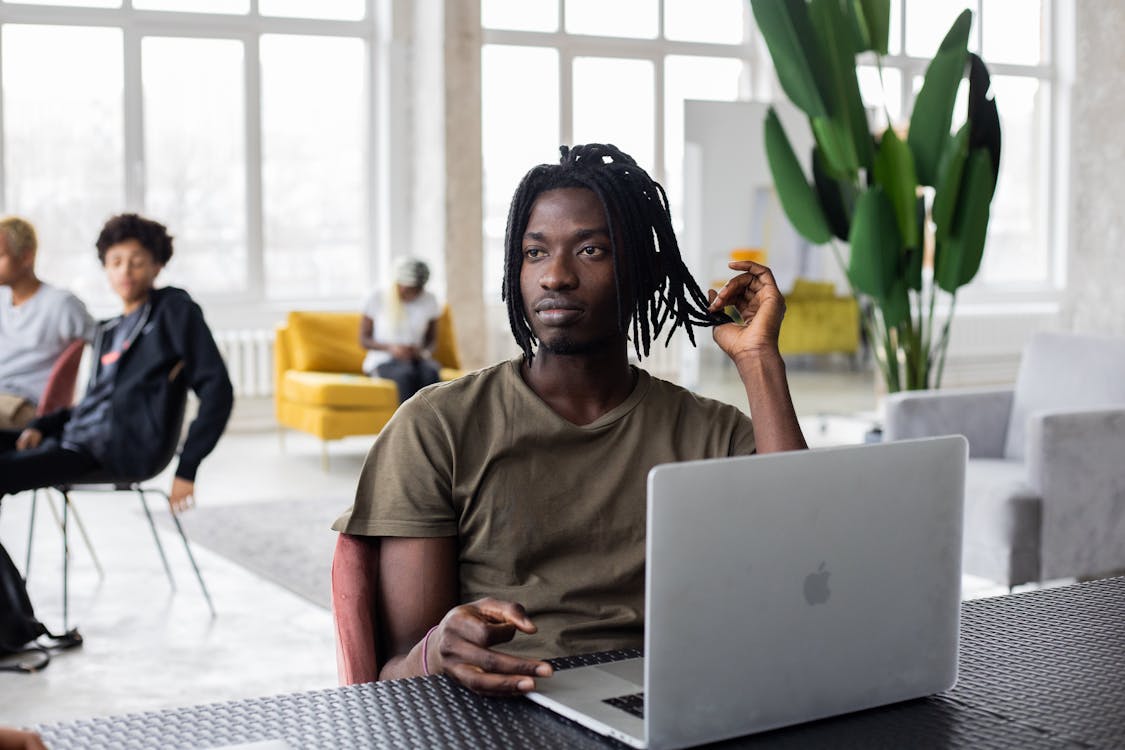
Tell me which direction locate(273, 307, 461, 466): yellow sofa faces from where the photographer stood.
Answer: facing the viewer and to the right of the viewer

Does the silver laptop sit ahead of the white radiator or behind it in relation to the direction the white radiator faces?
ahead

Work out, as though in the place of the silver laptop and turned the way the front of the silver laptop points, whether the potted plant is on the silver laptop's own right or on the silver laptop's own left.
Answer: on the silver laptop's own right

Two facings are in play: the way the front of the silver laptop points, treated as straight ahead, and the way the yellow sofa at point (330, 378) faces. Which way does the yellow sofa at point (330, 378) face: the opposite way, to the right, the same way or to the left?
the opposite way

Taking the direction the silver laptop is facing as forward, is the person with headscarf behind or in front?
in front

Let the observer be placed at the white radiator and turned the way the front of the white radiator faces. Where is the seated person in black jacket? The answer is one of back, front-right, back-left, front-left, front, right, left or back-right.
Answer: front

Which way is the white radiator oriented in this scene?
toward the camera

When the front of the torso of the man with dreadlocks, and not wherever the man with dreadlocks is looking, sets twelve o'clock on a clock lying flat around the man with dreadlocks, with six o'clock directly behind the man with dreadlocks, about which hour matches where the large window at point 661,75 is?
The large window is roughly at 6 o'clock from the man with dreadlocks.

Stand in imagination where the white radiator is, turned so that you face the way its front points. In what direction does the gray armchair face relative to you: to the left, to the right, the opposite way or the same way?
to the right

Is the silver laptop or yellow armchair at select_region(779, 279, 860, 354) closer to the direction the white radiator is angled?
the silver laptop

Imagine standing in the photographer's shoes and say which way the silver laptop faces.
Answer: facing away from the viewer and to the left of the viewer

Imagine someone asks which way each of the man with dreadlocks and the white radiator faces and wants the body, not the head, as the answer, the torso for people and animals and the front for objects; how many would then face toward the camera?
2
